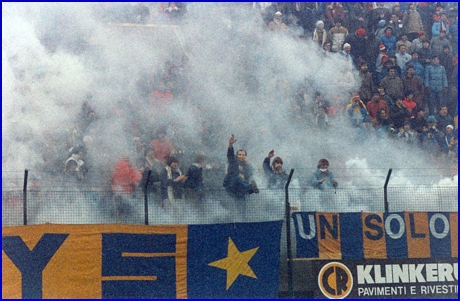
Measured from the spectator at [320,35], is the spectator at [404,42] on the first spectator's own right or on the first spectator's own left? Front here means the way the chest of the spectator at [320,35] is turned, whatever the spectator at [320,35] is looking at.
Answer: on the first spectator's own left

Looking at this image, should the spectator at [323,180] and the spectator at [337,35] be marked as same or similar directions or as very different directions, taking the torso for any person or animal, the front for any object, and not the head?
same or similar directions

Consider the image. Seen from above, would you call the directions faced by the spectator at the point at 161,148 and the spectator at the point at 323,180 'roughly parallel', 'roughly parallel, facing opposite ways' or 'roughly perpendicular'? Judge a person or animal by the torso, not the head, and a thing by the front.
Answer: roughly parallel

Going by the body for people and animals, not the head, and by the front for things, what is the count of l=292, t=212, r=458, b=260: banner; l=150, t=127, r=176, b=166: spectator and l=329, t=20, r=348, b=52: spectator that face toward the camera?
3

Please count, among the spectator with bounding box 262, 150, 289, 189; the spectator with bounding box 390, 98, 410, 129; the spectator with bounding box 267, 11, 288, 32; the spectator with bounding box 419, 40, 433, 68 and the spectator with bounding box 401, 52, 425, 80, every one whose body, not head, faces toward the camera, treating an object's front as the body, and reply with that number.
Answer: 5

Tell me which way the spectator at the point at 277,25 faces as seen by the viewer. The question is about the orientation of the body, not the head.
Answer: toward the camera

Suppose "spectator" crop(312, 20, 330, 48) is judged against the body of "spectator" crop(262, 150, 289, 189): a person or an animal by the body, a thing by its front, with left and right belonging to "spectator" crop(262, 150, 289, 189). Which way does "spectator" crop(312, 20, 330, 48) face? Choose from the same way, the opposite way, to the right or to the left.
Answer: the same way

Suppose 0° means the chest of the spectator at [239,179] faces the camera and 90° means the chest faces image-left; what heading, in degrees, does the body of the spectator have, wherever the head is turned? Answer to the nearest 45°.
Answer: approximately 0°

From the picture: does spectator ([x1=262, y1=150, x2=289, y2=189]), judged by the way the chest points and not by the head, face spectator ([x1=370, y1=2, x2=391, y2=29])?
no

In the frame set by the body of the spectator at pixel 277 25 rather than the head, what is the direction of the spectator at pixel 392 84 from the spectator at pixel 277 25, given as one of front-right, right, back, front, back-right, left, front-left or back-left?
left

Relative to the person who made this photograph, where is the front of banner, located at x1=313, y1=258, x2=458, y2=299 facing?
facing the viewer

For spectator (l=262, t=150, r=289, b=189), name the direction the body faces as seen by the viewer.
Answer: toward the camera

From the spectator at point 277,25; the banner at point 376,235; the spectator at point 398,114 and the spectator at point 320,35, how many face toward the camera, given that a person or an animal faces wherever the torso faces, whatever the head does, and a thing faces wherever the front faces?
4
